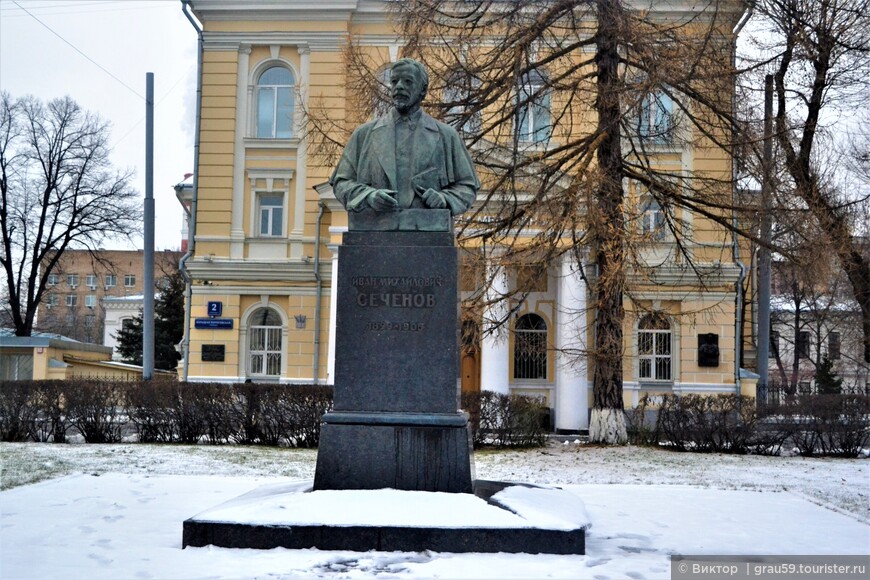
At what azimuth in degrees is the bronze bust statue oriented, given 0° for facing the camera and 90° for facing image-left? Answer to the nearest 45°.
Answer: approximately 0°

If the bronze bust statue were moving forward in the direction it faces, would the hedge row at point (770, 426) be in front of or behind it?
behind

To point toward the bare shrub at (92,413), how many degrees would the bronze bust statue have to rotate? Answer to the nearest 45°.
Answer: approximately 135° to its right

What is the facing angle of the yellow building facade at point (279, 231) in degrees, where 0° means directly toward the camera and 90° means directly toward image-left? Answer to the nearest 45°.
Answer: approximately 0°

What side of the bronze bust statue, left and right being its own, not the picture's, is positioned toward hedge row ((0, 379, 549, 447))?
back

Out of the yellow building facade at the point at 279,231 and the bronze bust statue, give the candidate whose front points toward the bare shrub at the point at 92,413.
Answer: the yellow building facade

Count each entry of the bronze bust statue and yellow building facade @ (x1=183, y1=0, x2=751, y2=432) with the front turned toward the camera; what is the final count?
2

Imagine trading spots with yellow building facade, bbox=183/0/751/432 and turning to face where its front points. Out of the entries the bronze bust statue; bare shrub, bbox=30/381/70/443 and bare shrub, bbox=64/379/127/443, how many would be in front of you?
3

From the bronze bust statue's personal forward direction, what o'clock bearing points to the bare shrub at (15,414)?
The bare shrub is roughly at 5 o'clock from the bronze bust statue.

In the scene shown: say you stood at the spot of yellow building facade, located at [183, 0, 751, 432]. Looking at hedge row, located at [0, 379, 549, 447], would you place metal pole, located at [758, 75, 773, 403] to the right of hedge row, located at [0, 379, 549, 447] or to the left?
left

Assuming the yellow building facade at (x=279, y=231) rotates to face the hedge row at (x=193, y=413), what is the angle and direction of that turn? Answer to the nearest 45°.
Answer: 0° — it already faces it

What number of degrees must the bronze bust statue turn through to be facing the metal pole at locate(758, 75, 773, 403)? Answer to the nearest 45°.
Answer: approximately 135° to its left

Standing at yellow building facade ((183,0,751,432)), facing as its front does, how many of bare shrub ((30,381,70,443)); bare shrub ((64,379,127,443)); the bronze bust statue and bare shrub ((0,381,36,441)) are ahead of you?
4
